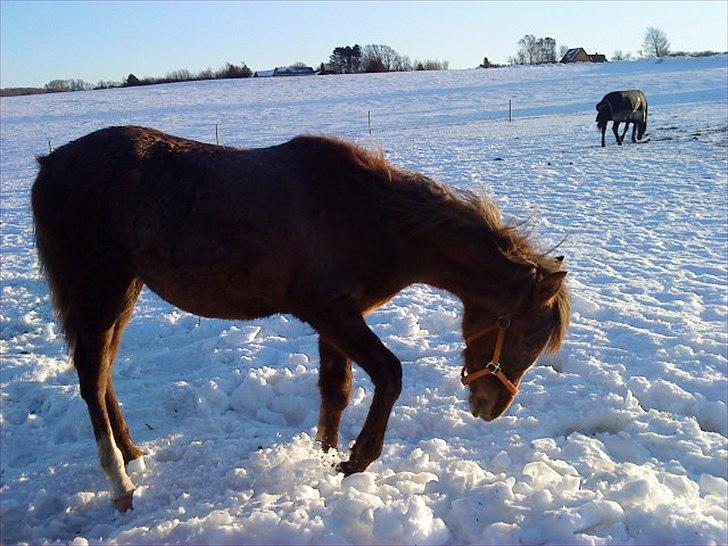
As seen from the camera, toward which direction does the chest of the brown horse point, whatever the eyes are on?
to the viewer's right

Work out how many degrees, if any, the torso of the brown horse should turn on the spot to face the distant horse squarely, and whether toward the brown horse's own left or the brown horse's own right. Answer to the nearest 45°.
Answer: approximately 45° to the brown horse's own left
